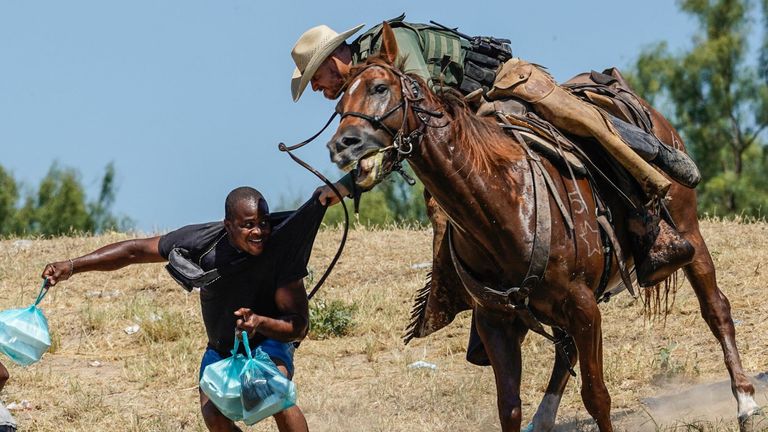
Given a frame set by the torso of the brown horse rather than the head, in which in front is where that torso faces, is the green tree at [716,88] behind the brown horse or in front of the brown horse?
behind

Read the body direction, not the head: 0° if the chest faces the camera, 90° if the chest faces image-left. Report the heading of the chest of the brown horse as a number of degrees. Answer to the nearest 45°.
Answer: approximately 45°
